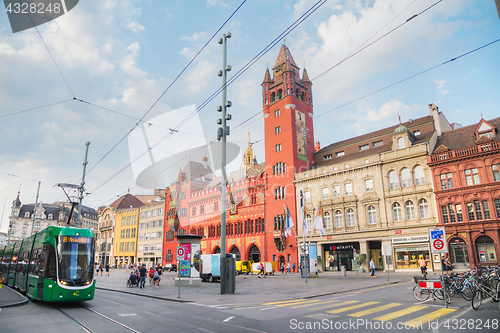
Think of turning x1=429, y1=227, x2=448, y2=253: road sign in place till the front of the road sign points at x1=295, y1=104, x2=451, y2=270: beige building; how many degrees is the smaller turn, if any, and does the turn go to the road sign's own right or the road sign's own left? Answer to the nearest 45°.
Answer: approximately 180°

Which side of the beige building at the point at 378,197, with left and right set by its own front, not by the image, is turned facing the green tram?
front

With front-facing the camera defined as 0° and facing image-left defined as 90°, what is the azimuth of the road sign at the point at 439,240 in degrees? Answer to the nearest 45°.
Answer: approximately 0°

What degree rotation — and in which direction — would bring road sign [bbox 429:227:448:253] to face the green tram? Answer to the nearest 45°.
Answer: approximately 45° to its right

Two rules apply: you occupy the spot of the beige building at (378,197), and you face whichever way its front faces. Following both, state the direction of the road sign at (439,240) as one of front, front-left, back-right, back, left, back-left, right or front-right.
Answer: front-left

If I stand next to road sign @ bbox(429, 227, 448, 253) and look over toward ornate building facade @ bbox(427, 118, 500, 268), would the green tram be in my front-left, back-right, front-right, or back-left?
back-left

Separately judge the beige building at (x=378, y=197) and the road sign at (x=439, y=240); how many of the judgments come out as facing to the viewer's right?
0

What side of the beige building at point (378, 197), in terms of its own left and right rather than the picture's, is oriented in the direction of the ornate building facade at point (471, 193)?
left

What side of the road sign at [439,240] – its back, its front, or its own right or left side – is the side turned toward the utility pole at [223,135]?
right

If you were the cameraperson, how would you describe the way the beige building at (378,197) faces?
facing the viewer and to the left of the viewer

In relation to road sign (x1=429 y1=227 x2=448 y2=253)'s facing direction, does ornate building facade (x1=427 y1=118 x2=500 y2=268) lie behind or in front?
behind

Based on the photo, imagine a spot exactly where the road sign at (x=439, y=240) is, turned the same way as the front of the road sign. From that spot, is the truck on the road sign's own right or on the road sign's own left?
on the road sign's own right

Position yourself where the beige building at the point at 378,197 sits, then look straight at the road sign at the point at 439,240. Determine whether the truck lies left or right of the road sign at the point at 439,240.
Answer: right
